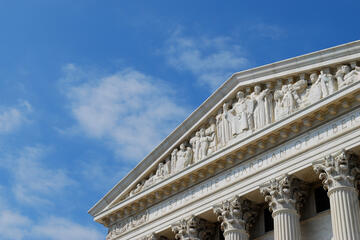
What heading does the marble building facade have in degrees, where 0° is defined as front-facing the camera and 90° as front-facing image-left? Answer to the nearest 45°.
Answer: approximately 45°
